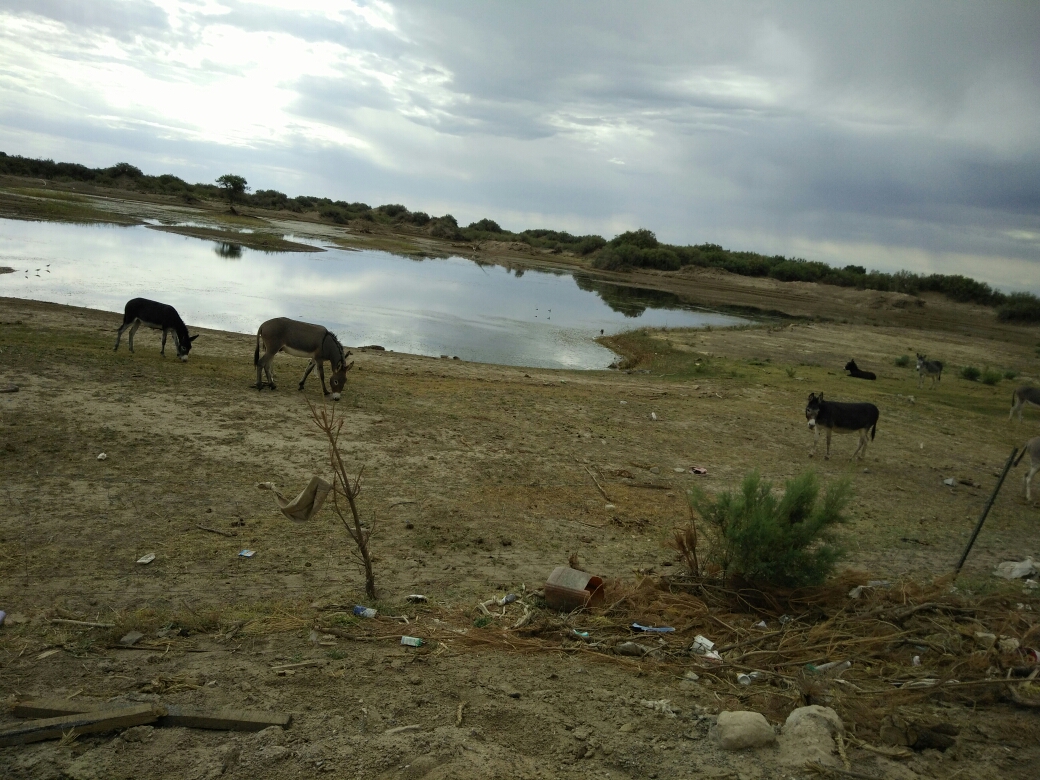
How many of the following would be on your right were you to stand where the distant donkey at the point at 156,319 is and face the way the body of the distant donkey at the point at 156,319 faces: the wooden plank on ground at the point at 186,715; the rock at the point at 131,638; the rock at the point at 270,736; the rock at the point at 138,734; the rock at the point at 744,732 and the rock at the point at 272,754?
6

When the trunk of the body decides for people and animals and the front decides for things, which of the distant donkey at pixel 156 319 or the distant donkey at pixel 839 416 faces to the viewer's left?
the distant donkey at pixel 839 416

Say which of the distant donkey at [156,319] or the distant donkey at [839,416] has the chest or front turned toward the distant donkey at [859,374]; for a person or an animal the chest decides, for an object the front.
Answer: the distant donkey at [156,319]

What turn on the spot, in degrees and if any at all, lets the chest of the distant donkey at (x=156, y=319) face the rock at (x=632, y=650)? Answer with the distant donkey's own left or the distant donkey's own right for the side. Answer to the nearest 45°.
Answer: approximately 90° to the distant donkey's own right

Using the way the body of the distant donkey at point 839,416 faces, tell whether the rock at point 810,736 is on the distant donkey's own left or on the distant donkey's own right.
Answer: on the distant donkey's own left

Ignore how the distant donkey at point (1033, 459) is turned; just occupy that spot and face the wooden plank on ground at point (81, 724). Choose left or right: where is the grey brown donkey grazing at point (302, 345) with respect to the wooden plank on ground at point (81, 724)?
right

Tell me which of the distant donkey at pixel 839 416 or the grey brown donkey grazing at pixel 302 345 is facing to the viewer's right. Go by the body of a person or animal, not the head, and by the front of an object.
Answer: the grey brown donkey grazing

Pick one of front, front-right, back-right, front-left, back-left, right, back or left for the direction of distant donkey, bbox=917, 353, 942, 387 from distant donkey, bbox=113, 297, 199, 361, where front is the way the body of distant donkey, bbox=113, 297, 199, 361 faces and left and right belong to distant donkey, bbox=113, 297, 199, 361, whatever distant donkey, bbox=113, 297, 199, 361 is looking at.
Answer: front

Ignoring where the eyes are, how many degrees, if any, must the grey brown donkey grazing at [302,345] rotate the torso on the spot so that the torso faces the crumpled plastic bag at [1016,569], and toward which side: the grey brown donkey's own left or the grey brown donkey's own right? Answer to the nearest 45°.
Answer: approximately 45° to the grey brown donkey's own right

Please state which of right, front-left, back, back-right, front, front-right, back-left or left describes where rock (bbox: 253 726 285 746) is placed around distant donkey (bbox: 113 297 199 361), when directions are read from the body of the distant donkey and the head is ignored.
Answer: right

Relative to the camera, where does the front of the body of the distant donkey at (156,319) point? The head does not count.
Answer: to the viewer's right

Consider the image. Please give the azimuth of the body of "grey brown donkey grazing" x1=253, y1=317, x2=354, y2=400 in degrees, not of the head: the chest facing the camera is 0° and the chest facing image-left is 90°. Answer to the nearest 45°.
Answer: approximately 270°

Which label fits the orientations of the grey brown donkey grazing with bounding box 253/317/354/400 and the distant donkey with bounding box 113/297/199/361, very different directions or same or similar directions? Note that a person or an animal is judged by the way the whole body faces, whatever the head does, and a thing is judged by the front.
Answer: same or similar directions

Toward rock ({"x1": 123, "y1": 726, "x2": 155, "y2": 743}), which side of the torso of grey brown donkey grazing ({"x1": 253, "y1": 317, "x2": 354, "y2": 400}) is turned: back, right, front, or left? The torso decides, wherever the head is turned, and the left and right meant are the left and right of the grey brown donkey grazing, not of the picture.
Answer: right

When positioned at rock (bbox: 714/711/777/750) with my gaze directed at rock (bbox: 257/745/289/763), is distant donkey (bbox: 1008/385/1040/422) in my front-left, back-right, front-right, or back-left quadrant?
back-right

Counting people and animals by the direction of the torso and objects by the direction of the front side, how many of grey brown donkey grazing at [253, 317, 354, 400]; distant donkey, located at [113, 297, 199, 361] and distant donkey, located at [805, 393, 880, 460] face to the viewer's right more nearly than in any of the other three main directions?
2

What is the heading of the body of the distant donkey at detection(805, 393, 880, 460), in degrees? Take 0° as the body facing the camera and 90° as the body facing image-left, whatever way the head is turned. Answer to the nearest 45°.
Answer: approximately 90°

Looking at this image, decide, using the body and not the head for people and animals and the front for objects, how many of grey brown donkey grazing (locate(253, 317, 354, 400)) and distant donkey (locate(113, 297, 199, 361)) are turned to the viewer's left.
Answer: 0

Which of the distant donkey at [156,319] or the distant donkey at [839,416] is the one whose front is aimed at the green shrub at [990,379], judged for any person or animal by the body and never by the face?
the distant donkey at [156,319]
